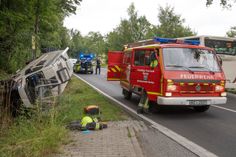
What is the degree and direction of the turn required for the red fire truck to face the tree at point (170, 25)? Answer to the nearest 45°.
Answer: approximately 135° to its left

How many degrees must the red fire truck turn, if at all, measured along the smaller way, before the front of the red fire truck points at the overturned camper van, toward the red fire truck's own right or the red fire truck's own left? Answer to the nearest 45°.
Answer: approximately 135° to the red fire truck's own right

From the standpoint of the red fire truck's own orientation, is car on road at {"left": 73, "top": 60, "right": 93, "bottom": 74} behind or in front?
behind

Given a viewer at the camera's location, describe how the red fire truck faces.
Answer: facing the viewer and to the right of the viewer
